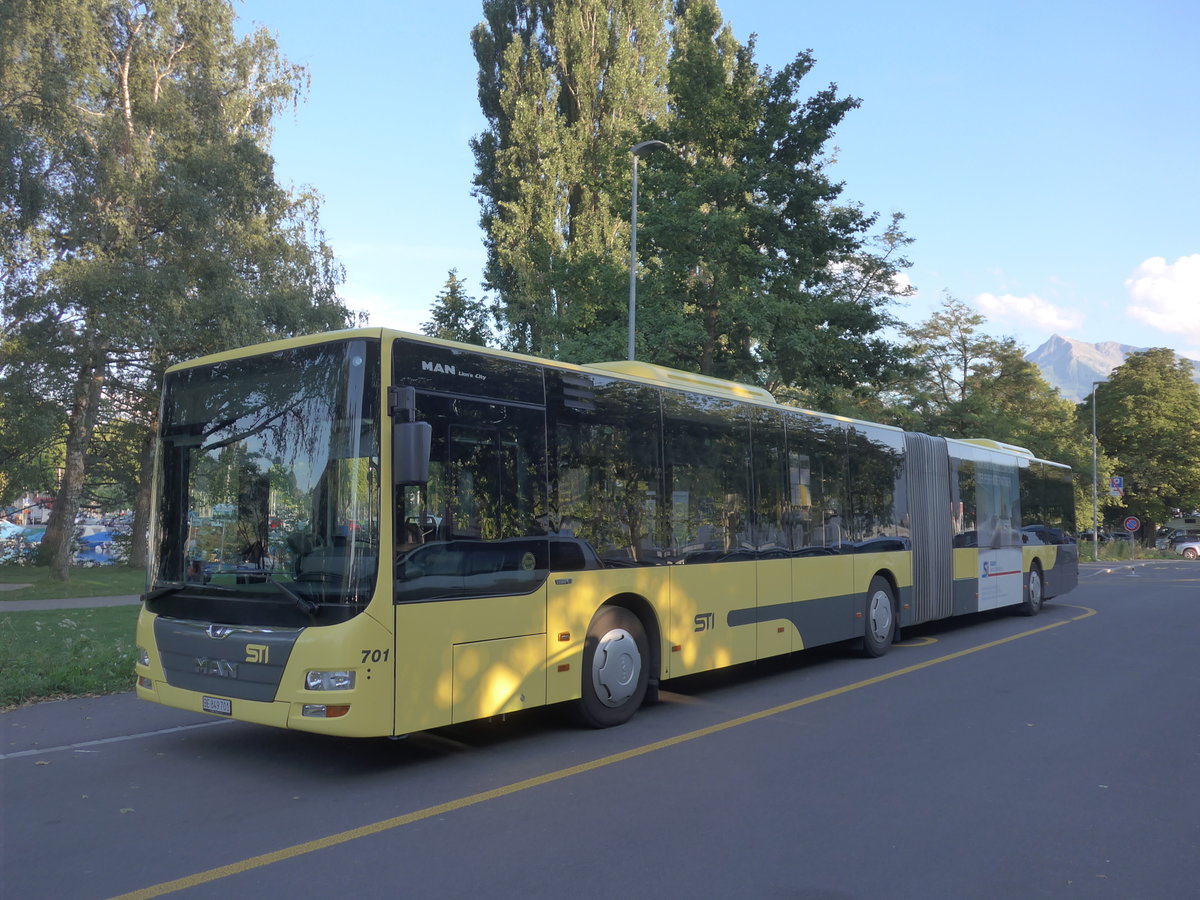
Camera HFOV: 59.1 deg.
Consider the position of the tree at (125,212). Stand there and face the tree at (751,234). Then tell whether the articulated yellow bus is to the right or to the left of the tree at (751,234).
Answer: right

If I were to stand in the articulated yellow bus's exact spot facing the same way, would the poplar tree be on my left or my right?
on my right

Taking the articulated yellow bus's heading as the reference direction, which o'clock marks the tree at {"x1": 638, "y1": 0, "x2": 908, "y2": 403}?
The tree is roughly at 5 o'clock from the articulated yellow bus.

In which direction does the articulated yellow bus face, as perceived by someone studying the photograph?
facing the viewer and to the left of the viewer

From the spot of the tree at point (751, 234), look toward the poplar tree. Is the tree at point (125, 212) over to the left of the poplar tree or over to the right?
left

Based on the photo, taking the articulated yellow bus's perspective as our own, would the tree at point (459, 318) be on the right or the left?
on its right

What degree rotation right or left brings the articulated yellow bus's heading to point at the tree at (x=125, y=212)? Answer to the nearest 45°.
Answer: approximately 90° to its right
